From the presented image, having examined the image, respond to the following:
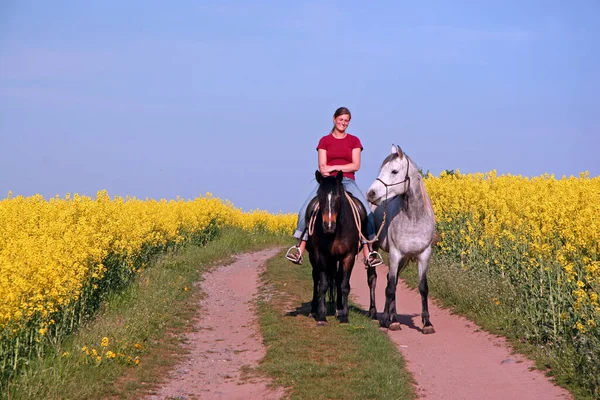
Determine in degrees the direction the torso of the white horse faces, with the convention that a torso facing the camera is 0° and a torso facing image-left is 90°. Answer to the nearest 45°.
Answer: approximately 0°

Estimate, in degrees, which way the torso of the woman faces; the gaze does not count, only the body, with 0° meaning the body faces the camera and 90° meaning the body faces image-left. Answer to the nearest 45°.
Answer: approximately 0°

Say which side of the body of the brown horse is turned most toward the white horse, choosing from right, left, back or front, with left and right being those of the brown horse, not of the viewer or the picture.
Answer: left

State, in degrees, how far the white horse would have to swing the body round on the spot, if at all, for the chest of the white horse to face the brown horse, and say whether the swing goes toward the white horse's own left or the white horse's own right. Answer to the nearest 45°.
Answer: approximately 90° to the white horse's own right

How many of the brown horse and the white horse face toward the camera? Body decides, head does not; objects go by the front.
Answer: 2
